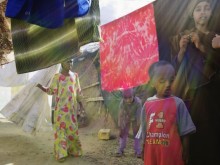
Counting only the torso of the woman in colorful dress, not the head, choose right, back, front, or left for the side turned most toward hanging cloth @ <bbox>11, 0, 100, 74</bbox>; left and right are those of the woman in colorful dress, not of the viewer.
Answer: front

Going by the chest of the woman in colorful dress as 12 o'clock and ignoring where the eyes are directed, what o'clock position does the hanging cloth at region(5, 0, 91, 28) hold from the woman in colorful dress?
The hanging cloth is roughly at 12 o'clock from the woman in colorful dress.

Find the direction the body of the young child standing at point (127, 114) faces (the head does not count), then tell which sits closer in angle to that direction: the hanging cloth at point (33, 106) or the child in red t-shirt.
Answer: the child in red t-shirt

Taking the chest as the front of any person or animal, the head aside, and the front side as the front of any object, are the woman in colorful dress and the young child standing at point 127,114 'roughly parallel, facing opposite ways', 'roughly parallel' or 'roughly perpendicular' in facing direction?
roughly parallel

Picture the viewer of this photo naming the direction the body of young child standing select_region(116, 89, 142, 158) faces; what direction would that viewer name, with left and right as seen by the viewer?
facing the viewer

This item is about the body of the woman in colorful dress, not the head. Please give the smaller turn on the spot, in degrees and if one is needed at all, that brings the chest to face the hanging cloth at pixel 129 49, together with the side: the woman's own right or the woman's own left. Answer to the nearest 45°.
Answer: approximately 45° to the woman's own left

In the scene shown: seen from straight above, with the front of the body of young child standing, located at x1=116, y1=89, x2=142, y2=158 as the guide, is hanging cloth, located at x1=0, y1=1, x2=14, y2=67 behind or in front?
in front

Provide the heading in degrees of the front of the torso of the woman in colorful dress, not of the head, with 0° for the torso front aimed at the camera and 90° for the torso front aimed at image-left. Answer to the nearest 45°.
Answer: approximately 0°

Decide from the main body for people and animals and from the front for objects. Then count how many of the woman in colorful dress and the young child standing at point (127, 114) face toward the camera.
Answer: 2
